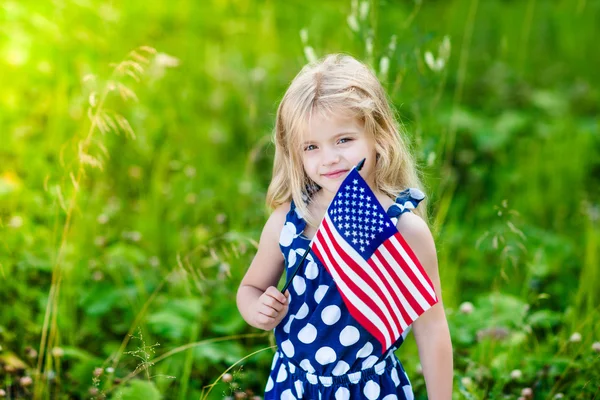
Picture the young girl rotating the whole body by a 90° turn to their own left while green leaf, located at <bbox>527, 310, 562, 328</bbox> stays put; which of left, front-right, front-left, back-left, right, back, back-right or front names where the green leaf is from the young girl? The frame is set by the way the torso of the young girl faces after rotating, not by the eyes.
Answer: front-left

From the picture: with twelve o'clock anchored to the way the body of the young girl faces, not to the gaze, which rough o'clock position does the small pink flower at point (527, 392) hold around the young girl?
The small pink flower is roughly at 8 o'clock from the young girl.

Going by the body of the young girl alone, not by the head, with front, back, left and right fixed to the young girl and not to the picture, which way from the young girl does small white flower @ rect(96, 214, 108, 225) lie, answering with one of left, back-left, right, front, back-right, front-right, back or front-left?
back-right

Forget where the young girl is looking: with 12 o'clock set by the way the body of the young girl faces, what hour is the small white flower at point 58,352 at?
The small white flower is roughly at 4 o'clock from the young girl.

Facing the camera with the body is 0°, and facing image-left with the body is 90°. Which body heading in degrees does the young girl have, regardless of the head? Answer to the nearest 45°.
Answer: approximately 0°

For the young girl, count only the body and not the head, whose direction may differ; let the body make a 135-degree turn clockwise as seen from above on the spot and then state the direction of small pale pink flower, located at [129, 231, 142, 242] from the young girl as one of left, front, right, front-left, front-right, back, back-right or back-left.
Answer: front

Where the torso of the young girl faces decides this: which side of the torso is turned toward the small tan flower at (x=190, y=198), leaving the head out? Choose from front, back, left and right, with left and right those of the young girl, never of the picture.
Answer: back

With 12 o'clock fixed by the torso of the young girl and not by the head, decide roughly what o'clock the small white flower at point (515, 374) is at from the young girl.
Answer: The small white flower is roughly at 8 o'clock from the young girl.

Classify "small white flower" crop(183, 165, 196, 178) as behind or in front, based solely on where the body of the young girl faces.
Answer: behind

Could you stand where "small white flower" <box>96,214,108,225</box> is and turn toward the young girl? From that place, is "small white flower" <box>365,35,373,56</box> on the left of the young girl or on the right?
left

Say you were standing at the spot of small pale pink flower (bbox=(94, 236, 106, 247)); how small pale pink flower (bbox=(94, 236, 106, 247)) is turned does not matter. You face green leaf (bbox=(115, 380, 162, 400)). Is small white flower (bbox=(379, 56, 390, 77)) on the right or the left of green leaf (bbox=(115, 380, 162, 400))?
left
